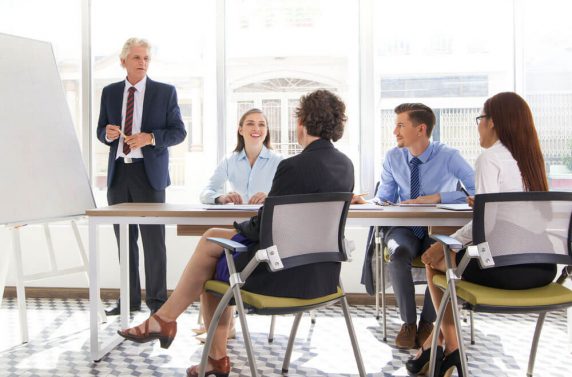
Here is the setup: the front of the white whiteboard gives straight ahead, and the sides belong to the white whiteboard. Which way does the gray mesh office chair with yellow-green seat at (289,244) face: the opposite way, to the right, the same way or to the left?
the opposite way

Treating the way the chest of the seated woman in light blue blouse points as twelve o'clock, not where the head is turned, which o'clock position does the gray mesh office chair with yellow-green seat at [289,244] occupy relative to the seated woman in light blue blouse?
The gray mesh office chair with yellow-green seat is roughly at 12 o'clock from the seated woman in light blue blouse.

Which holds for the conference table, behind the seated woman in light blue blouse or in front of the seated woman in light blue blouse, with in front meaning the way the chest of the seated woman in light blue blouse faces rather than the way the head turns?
in front

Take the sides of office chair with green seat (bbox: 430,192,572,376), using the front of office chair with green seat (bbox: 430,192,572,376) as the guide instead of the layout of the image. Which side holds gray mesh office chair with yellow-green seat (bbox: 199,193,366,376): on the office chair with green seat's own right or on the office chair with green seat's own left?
on the office chair with green seat's own left

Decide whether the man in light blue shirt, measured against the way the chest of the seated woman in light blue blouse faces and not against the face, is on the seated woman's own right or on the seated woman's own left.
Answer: on the seated woman's own left

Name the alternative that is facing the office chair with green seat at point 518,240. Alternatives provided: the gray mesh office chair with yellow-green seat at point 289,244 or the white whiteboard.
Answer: the white whiteboard

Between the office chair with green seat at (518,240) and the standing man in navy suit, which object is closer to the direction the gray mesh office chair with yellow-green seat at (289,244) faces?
the standing man in navy suit

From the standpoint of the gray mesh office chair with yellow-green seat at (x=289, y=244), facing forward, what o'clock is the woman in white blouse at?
The woman in white blouse is roughly at 4 o'clock from the gray mesh office chair with yellow-green seat.

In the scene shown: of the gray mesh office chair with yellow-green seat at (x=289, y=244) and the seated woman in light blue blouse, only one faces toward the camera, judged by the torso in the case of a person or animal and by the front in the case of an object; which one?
the seated woman in light blue blouse

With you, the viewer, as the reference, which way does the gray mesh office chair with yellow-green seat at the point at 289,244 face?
facing away from the viewer and to the left of the viewer

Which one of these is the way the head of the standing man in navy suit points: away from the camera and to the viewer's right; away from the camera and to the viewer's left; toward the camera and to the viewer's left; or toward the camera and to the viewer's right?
toward the camera and to the viewer's right

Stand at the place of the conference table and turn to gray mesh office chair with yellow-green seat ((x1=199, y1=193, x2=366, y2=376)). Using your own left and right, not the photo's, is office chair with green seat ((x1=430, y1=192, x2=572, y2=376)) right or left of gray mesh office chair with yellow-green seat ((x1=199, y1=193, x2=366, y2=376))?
left

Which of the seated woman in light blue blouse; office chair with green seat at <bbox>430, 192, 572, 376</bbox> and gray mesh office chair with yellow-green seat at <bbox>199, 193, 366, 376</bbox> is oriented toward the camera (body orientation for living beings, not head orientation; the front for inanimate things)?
the seated woman in light blue blouse

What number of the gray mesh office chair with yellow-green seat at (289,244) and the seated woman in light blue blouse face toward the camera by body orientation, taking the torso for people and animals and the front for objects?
1

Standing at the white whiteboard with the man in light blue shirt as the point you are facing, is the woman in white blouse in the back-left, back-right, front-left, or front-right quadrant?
front-right

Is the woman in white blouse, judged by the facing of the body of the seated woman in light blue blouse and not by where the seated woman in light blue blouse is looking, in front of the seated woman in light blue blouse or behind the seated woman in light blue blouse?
in front

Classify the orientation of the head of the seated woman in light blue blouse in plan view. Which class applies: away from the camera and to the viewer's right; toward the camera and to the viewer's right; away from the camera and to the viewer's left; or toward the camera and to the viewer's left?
toward the camera and to the viewer's right

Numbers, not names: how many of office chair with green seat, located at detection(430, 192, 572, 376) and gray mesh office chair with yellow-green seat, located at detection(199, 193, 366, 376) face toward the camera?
0
